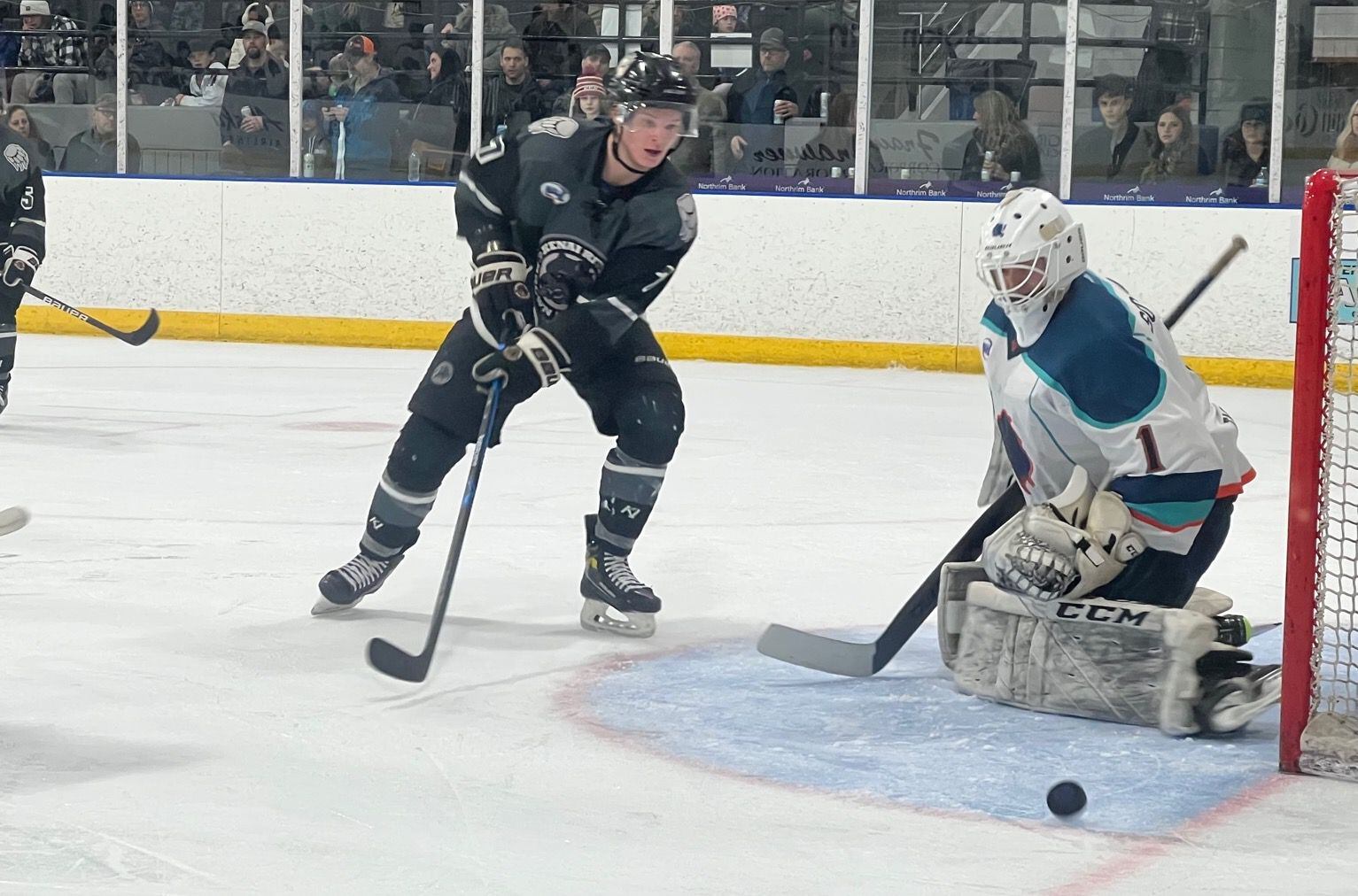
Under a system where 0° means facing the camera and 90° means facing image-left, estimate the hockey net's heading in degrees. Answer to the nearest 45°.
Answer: approximately 90°

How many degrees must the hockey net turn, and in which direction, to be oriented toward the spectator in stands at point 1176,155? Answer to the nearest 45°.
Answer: approximately 90° to its right

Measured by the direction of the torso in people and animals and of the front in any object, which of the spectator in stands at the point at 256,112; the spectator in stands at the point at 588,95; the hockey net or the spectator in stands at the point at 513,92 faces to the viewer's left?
the hockey net

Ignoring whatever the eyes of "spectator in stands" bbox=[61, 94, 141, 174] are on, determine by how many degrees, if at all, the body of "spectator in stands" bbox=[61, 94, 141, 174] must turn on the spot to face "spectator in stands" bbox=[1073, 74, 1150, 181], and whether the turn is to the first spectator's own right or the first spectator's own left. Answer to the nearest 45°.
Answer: approximately 45° to the first spectator's own left

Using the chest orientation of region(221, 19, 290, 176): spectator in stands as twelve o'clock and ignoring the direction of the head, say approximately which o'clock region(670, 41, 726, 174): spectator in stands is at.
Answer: region(670, 41, 726, 174): spectator in stands is roughly at 10 o'clock from region(221, 19, 290, 176): spectator in stands.

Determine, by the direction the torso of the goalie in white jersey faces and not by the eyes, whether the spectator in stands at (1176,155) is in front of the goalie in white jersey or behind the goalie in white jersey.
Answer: behind
